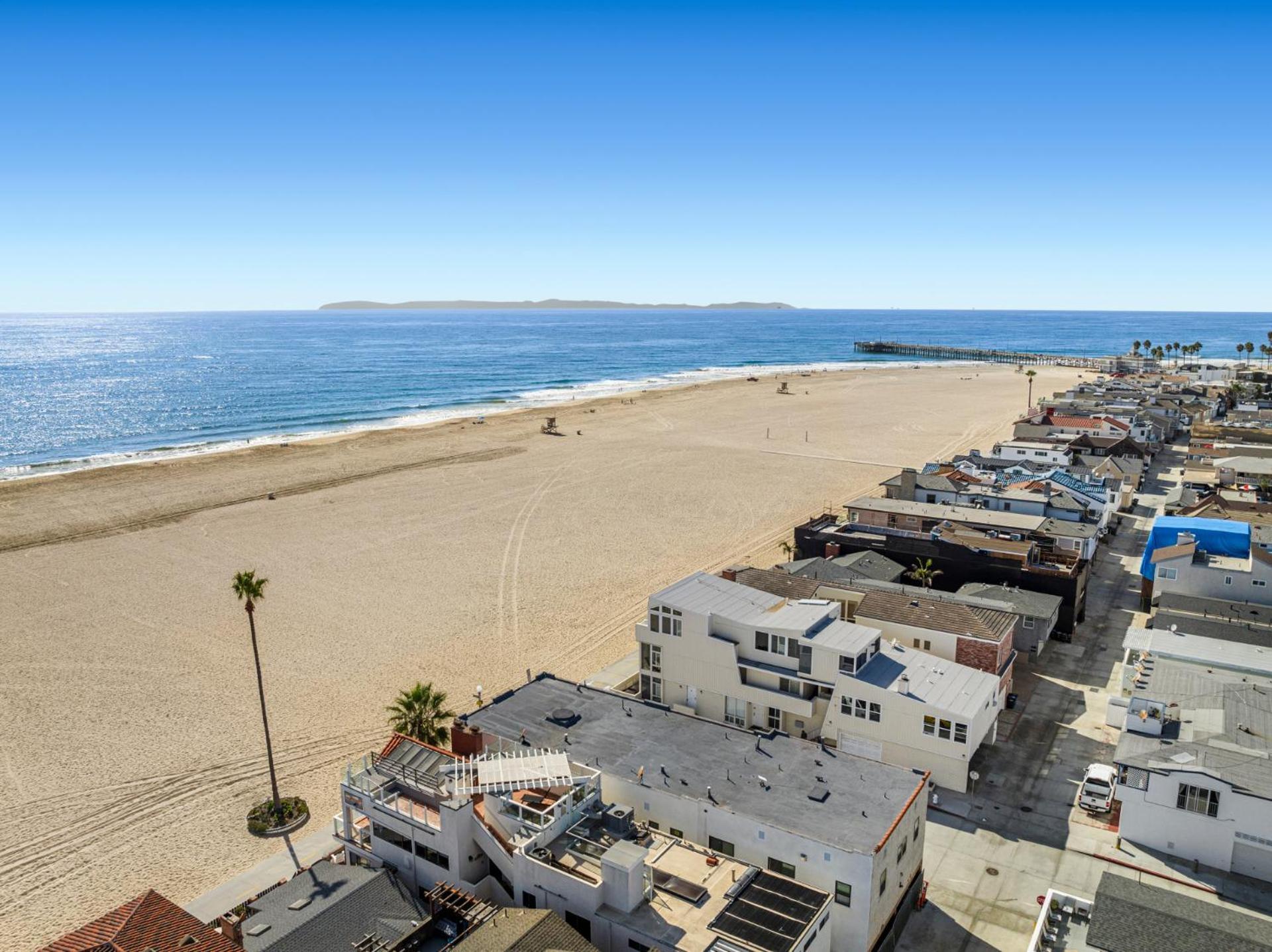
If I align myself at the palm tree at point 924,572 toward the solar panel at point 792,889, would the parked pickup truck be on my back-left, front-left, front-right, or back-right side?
front-left

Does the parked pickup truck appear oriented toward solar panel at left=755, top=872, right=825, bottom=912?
no

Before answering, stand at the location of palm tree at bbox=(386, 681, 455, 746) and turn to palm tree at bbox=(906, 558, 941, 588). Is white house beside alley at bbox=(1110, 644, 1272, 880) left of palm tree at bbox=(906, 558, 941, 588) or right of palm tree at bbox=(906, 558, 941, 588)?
right
